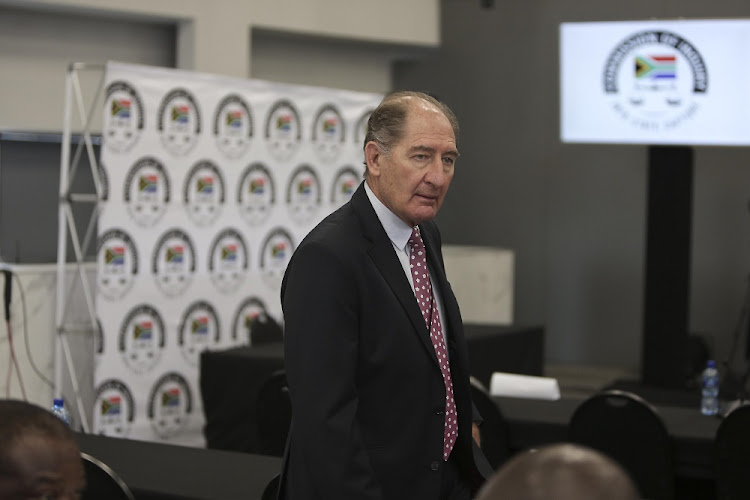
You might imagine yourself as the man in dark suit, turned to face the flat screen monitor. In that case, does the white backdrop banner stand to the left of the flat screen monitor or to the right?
left

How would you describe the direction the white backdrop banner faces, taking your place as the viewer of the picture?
facing the viewer and to the right of the viewer

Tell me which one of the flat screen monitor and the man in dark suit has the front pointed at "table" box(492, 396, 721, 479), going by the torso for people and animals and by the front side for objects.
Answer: the flat screen monitor

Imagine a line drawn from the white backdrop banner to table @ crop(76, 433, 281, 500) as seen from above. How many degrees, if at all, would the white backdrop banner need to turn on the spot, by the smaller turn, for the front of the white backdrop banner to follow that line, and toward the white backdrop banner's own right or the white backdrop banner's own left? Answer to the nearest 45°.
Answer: approximately 45° to the white backdrop banner's own right

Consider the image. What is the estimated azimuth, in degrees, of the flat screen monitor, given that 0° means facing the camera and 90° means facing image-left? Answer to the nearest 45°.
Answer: approximately 0°

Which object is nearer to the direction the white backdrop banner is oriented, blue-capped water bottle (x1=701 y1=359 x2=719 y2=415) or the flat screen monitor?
the blue-capped water bottle

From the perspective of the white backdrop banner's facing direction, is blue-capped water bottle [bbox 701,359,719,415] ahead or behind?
ahead

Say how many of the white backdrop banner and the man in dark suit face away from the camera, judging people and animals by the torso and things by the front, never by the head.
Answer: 0

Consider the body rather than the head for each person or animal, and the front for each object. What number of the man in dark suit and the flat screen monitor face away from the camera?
0

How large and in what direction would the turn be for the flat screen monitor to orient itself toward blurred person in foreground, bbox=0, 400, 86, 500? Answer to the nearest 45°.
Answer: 0° — it already faces them

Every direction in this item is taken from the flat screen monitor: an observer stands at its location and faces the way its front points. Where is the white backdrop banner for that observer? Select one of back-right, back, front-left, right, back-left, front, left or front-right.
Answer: front-right

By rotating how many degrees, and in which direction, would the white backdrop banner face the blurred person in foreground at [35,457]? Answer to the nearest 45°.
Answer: approximately 45° to its right
